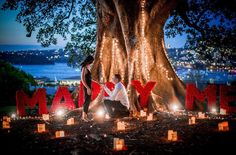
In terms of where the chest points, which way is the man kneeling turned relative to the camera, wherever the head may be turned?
to the viewer's left

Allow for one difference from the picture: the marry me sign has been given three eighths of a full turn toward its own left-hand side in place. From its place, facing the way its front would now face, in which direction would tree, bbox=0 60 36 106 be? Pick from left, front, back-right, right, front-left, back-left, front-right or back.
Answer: left

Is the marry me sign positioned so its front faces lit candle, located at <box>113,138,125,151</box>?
yes

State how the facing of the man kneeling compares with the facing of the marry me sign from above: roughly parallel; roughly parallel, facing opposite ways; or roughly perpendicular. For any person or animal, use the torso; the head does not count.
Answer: roughly perpendicular

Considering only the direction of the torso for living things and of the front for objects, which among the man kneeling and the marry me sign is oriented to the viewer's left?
the man kneeling

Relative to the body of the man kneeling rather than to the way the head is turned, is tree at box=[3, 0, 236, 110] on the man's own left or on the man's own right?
on the man's own right

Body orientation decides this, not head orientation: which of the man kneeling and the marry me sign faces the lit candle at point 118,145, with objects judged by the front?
the marry me sign

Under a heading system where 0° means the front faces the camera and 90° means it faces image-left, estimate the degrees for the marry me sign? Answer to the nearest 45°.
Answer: approximately 0°

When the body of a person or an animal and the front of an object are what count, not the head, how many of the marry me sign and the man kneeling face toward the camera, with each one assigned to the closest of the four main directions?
1

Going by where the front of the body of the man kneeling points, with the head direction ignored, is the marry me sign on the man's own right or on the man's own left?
on the man's own right

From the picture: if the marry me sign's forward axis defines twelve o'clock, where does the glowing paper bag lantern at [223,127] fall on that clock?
The glowing paper bag lantern is roughly at 11 o'clock from the marry me sign.

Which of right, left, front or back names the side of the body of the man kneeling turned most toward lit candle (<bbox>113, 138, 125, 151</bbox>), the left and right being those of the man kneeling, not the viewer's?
left
